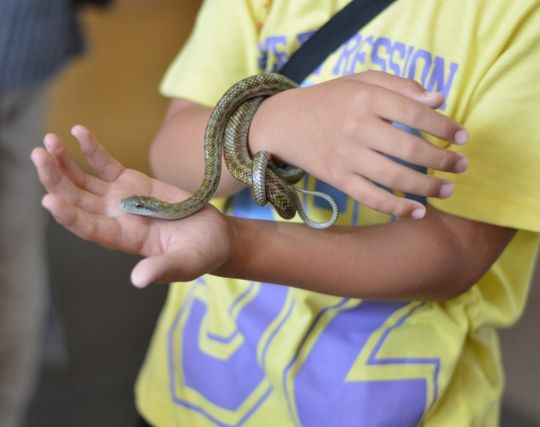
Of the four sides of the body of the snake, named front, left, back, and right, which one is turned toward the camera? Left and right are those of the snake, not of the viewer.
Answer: left

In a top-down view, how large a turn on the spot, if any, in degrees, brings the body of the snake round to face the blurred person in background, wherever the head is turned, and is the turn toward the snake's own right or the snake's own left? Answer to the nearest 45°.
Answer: approximately 45° to the snake's own right
